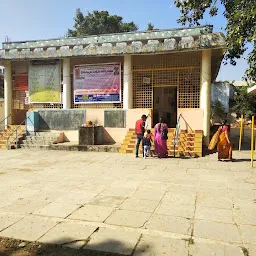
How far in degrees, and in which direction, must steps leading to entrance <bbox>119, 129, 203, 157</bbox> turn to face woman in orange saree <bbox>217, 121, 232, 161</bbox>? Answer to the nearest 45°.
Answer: approximately 45° to its left
